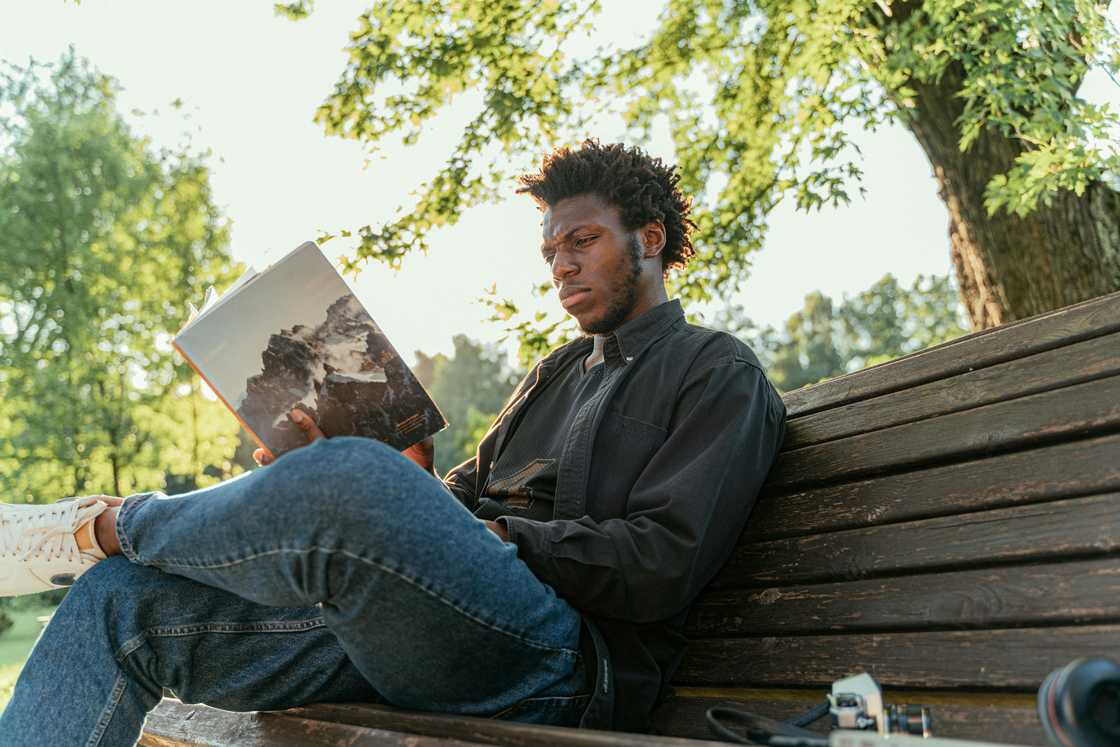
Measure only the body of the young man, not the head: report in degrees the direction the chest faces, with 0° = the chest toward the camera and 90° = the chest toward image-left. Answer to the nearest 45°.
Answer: approximately 45°

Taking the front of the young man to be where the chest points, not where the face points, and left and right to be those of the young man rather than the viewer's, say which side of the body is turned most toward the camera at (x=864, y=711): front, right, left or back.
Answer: left

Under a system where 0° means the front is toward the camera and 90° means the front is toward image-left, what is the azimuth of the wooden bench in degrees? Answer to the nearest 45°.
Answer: approximately 45°
